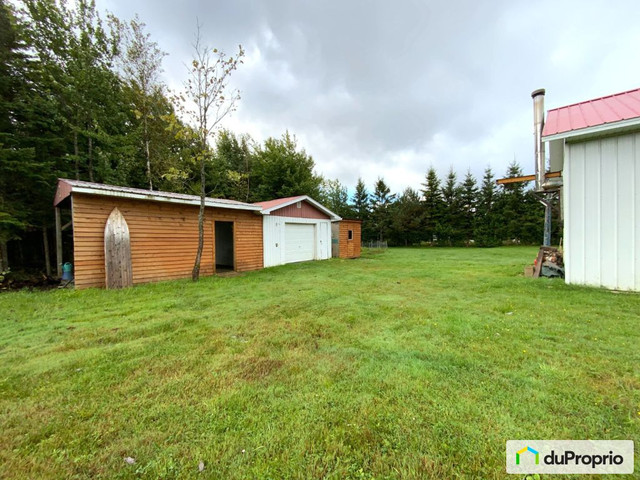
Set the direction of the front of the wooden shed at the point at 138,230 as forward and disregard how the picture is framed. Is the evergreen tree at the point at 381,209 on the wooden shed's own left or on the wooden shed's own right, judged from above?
on the wooden shed's own left

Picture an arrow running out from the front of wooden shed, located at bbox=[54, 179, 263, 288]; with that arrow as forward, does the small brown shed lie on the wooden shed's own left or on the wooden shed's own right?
on the wooden shed's own left

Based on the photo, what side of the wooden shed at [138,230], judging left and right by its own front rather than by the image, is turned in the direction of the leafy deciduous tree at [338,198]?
left

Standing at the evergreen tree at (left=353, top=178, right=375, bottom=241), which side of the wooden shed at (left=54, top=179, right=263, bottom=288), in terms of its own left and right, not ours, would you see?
left

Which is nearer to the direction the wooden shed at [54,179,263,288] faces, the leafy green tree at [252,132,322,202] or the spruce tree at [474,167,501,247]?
the spruce tree

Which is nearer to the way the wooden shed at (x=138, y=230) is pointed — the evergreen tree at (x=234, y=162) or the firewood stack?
the firewood stack

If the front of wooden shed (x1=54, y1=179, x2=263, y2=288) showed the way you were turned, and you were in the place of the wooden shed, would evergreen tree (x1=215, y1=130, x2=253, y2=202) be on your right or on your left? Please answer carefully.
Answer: on your left

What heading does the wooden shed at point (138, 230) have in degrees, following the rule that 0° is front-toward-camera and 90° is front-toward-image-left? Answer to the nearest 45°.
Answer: approximately 315°

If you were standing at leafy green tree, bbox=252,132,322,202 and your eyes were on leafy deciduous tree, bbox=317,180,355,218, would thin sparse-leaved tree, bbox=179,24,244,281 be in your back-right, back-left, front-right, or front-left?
back-right
